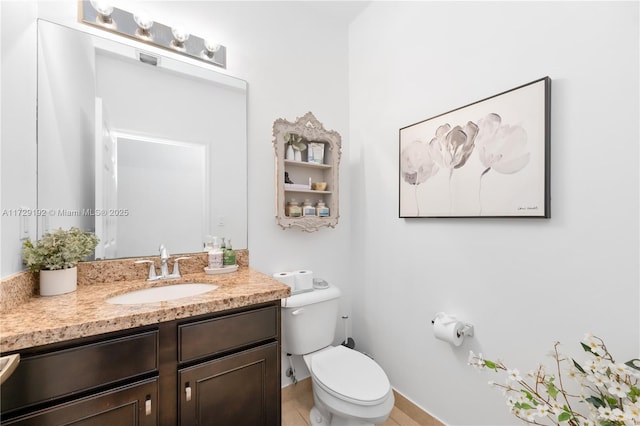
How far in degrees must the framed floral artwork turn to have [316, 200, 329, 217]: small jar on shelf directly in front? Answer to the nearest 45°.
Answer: approximately 45° to its right

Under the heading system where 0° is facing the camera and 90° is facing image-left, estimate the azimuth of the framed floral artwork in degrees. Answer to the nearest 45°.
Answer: approximately 45°

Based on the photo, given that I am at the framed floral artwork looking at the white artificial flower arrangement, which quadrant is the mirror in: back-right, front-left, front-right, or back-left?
back-right
